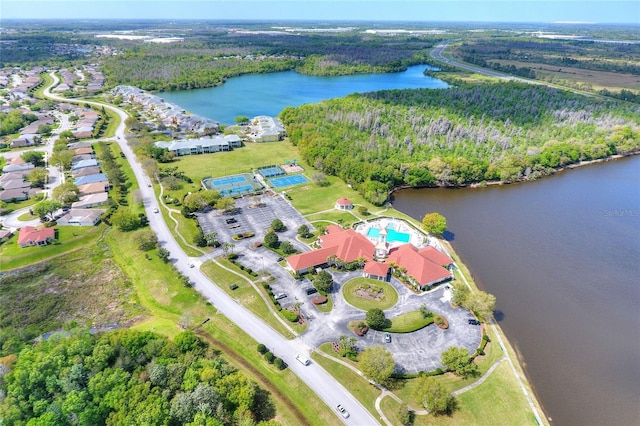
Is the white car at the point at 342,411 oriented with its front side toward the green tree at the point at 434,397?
no

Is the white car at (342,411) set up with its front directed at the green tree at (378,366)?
no

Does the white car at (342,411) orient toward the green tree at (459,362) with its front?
no

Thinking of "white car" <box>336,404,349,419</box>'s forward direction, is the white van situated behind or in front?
behind

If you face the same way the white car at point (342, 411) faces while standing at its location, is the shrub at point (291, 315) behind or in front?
behind

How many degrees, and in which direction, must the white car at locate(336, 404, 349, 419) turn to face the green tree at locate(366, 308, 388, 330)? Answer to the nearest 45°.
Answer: approximately 135° to its left

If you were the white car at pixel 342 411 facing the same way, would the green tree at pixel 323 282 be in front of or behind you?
behind

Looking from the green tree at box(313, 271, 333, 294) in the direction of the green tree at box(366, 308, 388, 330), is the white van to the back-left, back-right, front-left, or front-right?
front-right

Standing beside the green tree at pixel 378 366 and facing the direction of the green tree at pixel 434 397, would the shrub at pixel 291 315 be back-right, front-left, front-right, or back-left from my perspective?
back-left

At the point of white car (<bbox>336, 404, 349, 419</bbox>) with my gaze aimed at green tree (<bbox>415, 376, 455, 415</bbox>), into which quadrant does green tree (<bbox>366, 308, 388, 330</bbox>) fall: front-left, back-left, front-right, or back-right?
front-left
